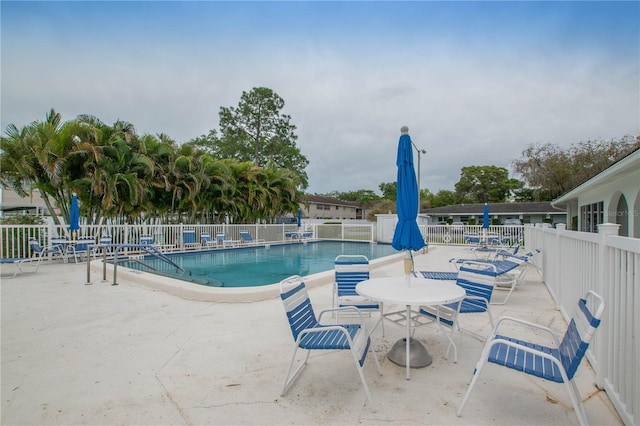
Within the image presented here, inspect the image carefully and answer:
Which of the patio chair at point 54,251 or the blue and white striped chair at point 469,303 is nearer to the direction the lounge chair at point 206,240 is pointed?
the blue and white striped chair

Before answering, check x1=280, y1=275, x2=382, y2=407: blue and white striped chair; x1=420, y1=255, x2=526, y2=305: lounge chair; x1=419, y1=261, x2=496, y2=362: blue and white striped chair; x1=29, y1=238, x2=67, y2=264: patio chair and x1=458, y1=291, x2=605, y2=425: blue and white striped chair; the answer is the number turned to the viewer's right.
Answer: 2

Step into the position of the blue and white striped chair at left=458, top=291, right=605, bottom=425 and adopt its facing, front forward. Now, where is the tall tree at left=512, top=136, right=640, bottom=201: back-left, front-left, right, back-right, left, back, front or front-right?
right

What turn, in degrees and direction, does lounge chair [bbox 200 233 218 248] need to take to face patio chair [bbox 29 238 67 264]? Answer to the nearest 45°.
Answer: approximately 90° to its right

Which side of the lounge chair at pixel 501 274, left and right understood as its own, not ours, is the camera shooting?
left

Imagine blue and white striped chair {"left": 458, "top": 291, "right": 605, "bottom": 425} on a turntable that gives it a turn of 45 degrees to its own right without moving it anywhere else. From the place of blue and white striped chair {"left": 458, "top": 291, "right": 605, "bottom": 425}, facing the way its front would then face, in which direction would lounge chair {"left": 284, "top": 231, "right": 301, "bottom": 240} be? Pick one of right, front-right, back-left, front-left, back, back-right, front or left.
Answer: front

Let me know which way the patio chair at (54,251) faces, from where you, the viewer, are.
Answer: facing to the right of the viewer

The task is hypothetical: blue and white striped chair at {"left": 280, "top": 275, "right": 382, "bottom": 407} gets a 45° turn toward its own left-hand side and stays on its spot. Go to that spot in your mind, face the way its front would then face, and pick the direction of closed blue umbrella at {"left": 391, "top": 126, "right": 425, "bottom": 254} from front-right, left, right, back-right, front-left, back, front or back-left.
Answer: front

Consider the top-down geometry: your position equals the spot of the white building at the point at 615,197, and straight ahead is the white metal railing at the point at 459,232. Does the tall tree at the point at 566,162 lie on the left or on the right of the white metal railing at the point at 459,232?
right

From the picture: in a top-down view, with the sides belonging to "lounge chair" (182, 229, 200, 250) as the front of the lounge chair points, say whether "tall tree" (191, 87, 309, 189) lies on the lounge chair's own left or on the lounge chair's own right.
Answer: on the lounge chair's own left

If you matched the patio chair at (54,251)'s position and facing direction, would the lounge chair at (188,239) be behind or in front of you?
in front

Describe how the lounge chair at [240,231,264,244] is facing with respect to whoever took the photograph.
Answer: facing the viewer and to the right of the viewer

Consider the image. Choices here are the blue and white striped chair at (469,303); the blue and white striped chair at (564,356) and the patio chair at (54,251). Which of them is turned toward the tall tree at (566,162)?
the patio chair
